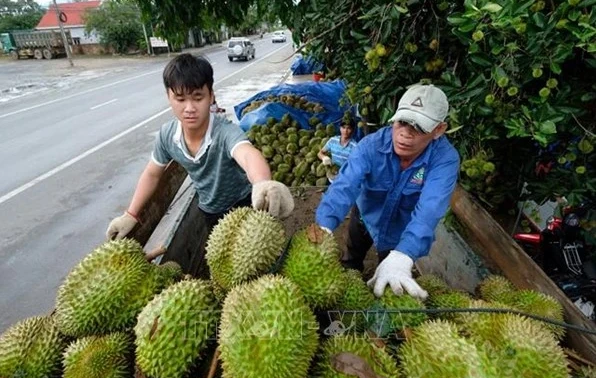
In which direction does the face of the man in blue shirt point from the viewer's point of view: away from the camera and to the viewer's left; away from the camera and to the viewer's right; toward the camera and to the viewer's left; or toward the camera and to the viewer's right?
toward the camera and to the viewer's left

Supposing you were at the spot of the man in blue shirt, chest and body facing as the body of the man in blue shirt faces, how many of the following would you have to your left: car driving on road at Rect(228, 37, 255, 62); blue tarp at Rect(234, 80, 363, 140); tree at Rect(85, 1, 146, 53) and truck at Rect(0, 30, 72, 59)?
0

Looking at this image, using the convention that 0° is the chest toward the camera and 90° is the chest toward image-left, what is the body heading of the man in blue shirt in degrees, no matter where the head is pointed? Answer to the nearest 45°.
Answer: approximately 45°

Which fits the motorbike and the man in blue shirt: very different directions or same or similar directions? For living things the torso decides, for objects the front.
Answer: same or similar directions

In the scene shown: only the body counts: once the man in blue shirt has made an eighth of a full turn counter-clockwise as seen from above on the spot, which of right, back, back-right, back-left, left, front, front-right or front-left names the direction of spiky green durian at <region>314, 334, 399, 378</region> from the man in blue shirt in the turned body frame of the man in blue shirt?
front

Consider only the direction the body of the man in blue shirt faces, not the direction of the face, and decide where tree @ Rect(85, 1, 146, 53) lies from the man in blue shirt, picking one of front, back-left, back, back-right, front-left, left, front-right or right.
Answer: right

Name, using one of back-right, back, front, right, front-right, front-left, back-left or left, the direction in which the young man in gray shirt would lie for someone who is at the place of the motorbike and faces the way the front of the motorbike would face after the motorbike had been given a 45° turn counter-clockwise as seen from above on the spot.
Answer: front-right

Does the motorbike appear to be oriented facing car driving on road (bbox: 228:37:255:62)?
no

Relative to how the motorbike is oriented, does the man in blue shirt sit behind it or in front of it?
in front

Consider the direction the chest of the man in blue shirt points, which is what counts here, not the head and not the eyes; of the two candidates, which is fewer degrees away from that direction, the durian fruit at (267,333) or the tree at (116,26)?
the durian fruit

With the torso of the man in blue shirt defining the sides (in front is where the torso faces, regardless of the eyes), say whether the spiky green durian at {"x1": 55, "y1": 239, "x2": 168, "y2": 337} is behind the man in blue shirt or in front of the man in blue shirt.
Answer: in front

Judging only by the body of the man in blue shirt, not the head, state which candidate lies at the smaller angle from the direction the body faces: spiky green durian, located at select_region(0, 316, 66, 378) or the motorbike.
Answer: the spiky green durian

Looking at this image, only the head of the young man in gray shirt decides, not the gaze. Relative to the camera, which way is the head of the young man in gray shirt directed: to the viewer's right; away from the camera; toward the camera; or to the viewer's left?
toward the camera

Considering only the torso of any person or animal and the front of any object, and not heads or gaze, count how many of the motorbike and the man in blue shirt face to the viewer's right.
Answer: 0

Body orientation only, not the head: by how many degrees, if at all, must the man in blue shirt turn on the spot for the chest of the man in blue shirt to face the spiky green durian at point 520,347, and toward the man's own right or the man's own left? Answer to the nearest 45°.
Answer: approximately 45° to the man's own left

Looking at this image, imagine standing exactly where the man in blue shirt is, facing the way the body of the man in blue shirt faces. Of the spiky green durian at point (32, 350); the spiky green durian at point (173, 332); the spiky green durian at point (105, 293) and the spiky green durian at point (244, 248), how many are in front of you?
4

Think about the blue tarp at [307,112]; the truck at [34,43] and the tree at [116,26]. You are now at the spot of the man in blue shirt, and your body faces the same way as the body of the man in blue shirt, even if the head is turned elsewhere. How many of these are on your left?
0
